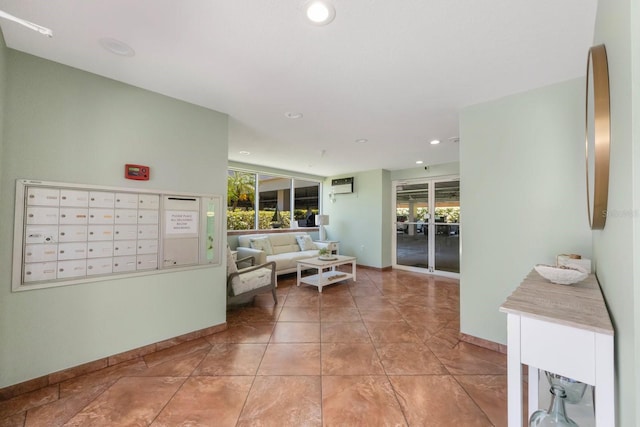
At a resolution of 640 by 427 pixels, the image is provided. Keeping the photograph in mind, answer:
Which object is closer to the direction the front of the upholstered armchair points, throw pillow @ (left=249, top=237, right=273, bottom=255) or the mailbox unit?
the throw pillow

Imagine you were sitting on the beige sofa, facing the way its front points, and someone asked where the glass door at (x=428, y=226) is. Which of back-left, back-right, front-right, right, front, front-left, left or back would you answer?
front-left

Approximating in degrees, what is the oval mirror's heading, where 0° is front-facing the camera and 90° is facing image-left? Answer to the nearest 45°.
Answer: approximately 90°

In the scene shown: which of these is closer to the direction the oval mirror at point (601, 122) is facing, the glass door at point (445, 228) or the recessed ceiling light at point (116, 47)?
the recessed ceiling light

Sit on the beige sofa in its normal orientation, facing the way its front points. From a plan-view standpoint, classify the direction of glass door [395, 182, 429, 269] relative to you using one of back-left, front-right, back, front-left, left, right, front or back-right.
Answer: front-left

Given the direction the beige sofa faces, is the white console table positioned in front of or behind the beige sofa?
in front

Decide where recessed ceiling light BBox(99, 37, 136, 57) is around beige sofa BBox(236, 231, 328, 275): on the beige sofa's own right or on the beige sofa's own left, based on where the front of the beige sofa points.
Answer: on the beige sofa's own right

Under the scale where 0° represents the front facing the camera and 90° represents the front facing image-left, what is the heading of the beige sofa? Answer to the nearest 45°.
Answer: approximately 315°

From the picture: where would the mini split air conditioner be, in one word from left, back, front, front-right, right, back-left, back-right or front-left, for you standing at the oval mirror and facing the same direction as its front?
front-right

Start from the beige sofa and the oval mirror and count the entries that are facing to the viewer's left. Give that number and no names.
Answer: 1

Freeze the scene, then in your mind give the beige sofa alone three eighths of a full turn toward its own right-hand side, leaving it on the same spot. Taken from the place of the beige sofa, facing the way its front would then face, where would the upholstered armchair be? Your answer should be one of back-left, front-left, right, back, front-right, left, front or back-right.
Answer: left
